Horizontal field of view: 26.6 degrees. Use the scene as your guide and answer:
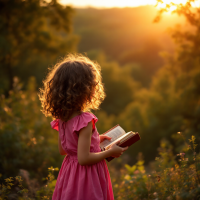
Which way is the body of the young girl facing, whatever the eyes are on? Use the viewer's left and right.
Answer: facing away from the viewer and to the right of the viewer

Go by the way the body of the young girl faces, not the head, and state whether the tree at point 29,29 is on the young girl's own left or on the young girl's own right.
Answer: on the young girl's own left

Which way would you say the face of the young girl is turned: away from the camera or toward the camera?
away from the camera
